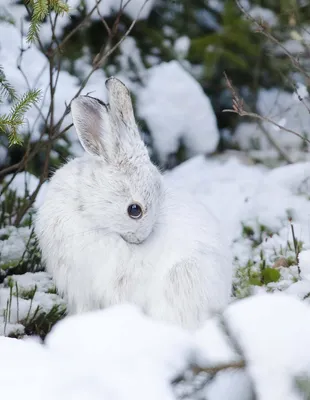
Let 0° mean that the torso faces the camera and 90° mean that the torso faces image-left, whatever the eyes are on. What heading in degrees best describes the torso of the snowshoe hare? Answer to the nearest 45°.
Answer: approximately 90°

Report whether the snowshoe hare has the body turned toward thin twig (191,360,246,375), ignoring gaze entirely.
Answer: no
